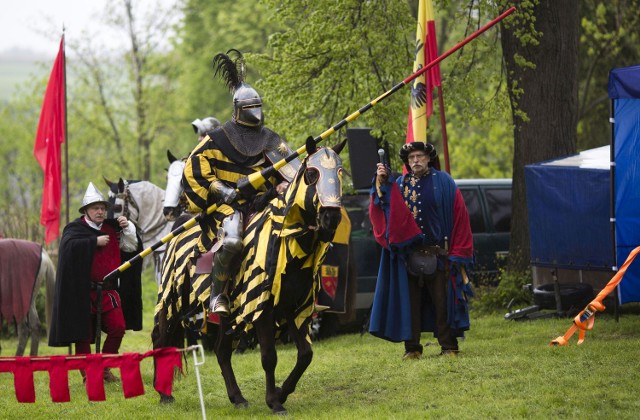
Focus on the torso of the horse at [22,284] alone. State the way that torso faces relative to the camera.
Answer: to the viewer's left

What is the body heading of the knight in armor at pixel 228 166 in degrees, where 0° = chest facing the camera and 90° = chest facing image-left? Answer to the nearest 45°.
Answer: approximately 315°

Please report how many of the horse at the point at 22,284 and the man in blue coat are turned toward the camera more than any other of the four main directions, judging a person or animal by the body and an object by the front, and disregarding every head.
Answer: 1

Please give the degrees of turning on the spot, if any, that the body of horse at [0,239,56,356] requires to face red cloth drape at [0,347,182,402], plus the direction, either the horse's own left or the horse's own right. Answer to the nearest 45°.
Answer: approximately 90° to the horse's own left

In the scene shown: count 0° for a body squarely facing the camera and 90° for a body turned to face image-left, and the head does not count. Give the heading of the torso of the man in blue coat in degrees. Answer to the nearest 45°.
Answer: approximately 0°

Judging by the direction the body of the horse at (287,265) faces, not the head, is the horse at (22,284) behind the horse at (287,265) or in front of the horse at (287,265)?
behind

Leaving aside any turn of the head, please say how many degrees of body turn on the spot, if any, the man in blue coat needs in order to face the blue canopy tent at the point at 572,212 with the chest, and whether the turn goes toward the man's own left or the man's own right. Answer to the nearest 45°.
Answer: approximately 135° to the man's own left

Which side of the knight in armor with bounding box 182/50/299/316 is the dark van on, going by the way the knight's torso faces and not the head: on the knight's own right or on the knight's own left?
on the knight's own left
